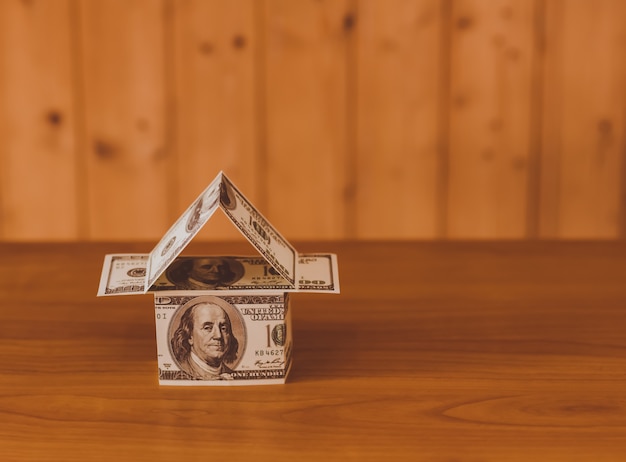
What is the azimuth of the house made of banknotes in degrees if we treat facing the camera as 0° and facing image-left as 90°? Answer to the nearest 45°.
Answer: approximately 0°
